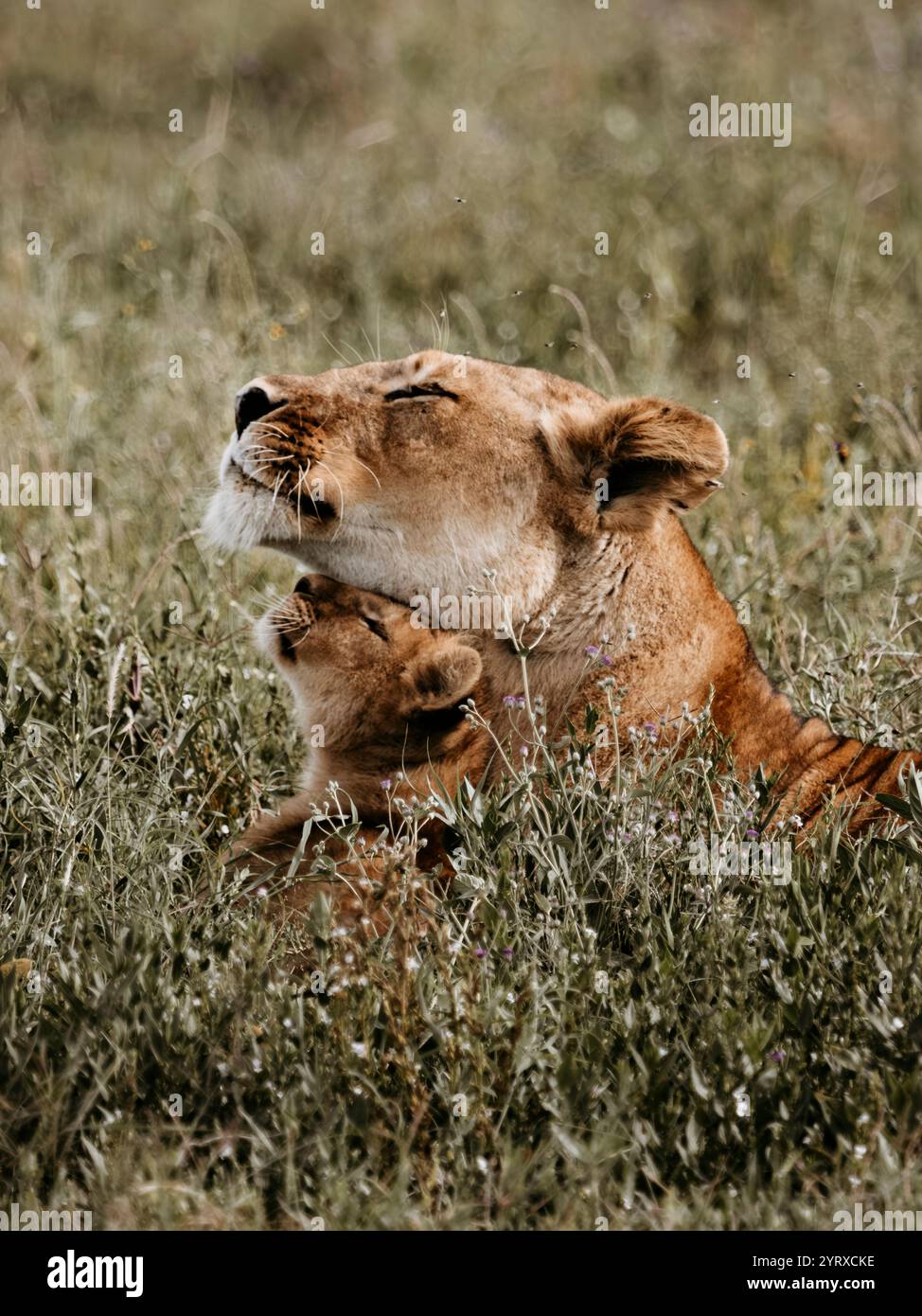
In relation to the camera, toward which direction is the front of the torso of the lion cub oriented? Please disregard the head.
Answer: to the viewer's left

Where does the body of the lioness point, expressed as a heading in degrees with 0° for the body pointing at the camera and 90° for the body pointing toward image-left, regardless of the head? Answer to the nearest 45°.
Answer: approximately 90°
